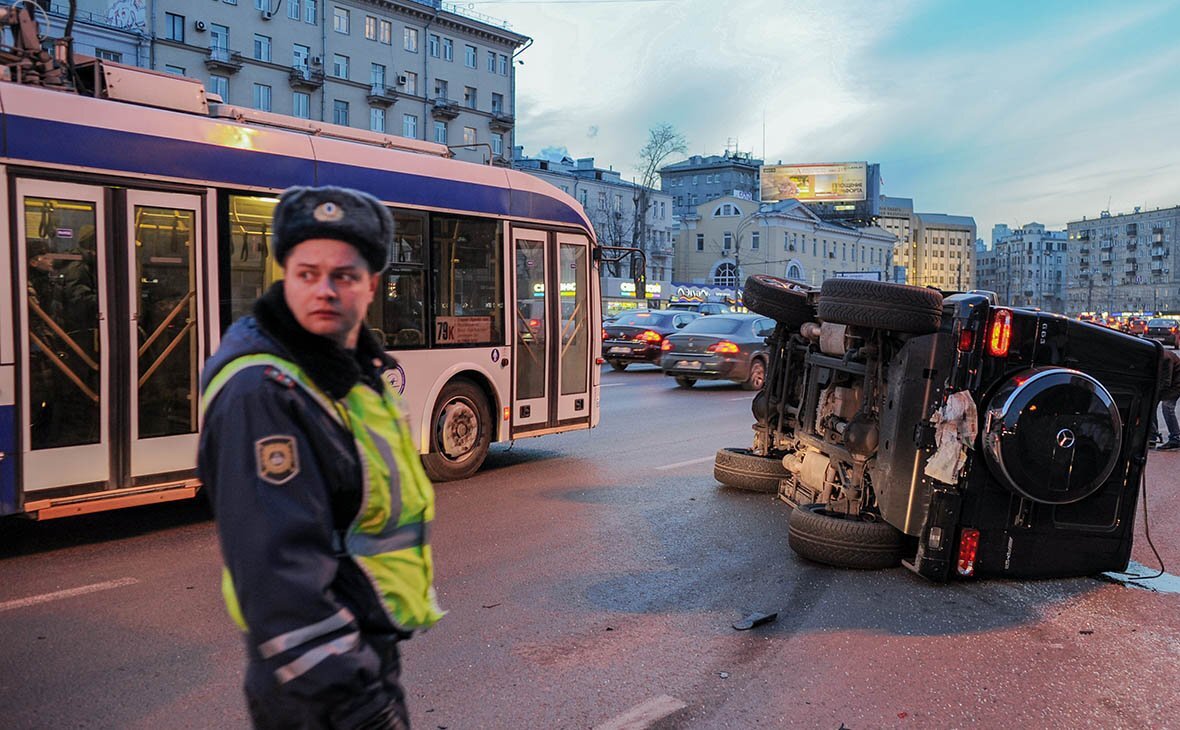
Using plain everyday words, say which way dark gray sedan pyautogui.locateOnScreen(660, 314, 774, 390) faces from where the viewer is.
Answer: facing away from the viewer and to the right of the viewer

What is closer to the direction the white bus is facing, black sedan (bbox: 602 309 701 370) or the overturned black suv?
the black sedan

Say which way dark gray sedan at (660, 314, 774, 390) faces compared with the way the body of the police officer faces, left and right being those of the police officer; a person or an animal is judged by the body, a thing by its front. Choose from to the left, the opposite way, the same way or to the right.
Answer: to the left

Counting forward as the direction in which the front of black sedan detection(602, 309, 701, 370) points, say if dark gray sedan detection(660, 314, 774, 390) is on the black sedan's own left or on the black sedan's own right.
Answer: on the black sedan's own right

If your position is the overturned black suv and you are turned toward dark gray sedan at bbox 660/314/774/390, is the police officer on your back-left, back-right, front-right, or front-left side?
back-left

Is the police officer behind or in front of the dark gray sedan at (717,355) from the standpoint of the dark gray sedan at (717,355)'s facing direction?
behind

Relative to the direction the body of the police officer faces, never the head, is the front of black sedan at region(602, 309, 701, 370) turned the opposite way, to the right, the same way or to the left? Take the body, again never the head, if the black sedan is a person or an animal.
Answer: to the left

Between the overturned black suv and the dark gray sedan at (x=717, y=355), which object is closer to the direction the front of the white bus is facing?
the dark gray sedan

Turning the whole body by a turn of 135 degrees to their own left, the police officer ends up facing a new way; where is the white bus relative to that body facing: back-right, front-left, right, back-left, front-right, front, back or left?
front

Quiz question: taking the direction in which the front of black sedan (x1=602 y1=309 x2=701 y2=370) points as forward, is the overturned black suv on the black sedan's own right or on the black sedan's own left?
on the black sedan's own right

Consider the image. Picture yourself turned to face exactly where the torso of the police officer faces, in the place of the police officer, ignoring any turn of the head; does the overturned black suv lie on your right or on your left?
on your left

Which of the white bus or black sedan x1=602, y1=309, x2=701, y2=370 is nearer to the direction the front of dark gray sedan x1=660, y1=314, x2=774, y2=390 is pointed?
the black sedan
